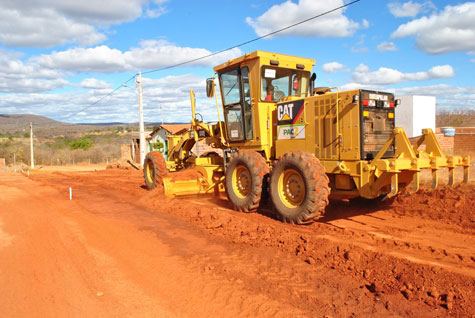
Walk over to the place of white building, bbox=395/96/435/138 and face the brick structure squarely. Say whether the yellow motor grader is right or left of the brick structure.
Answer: right

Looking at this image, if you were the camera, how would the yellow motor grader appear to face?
facing away from the viewer and to the left of the viewer

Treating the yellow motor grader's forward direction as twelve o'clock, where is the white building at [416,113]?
The white building is roughly at 2 o'clock from the yellow motor grader.

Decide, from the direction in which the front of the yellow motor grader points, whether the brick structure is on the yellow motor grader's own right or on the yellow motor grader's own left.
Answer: on the yellow motor grader's own right
